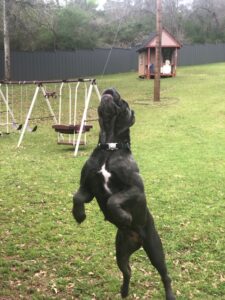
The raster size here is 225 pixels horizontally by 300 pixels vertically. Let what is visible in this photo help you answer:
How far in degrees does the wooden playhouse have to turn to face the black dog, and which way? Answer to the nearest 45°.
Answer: approximately 45° to its right

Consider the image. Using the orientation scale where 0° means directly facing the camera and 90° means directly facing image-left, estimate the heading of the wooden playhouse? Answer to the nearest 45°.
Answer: approximately 315°
